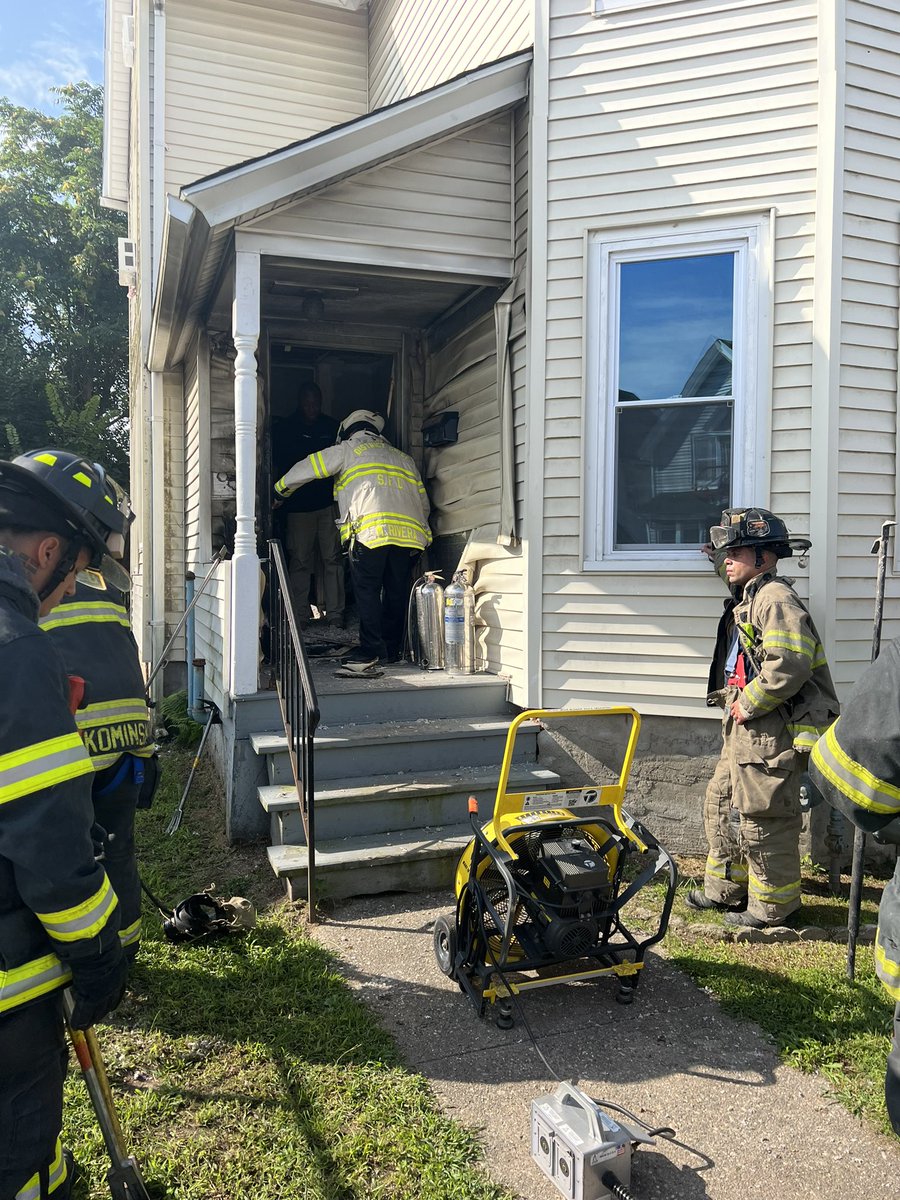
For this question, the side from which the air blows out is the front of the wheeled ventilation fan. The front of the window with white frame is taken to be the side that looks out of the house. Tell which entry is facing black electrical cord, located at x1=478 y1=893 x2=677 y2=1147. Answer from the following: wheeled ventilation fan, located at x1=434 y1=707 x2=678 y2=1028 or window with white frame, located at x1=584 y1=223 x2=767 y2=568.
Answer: the window with white frame

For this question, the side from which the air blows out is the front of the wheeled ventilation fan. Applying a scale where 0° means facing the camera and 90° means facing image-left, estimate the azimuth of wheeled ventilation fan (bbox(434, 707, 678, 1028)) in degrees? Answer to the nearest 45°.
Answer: approximately 135°

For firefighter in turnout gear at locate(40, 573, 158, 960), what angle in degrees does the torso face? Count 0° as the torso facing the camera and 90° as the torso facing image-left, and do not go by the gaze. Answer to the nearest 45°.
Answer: approximately 180°

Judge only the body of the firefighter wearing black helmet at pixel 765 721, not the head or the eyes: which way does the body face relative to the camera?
to the viewer's left

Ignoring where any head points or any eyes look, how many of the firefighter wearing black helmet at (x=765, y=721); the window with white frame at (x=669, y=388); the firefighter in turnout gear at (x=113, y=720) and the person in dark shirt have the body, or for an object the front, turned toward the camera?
2

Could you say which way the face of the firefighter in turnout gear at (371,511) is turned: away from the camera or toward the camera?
away from the camera

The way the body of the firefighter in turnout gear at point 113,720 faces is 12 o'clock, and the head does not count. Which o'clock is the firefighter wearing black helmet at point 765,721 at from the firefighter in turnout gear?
The firefighter wearing black helmet is roughly at 3 o'clock from the firefighter in turnout gear.
